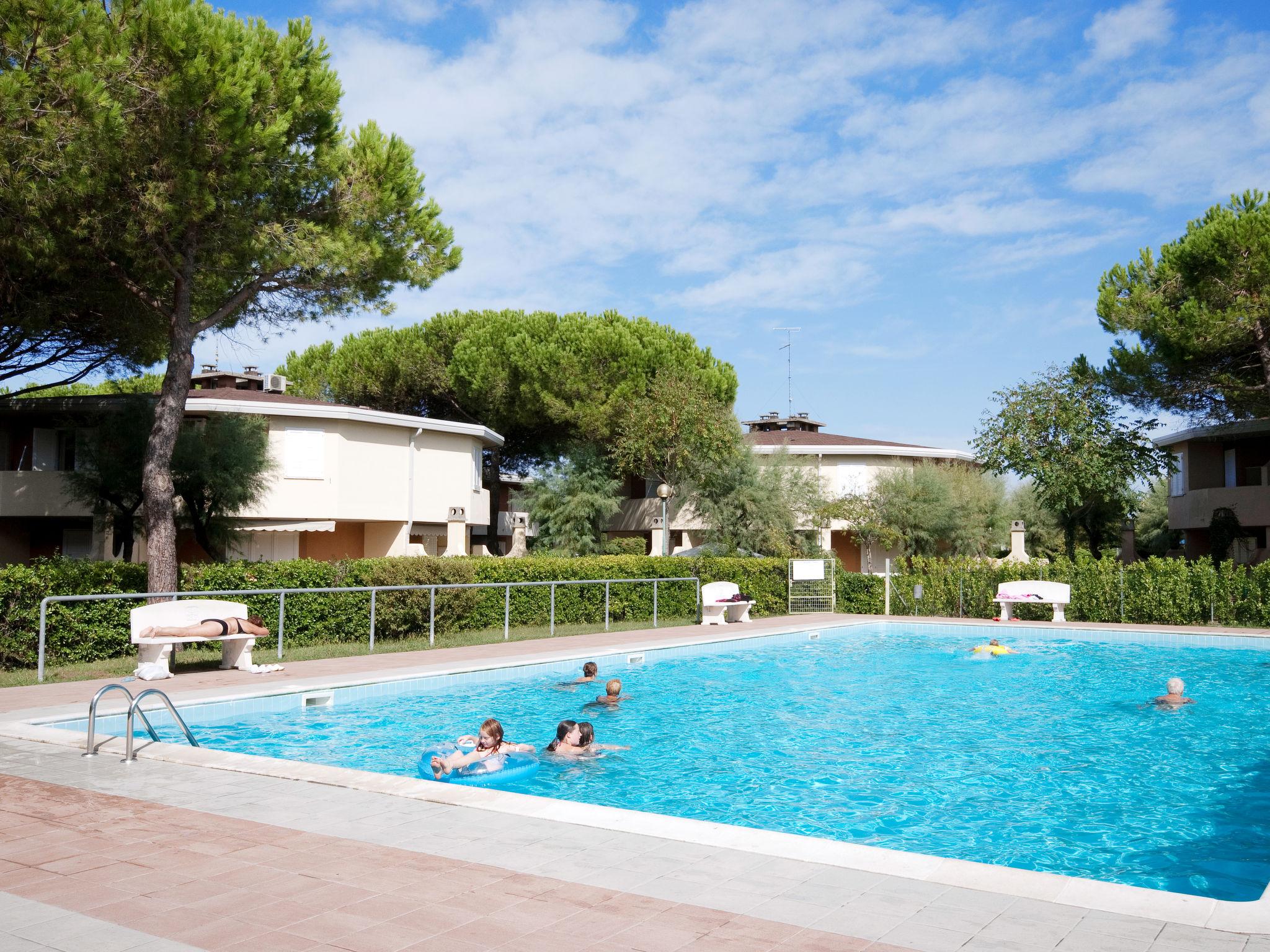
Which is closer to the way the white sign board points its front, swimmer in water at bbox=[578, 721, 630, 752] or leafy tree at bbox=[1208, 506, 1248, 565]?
the swimmer in water

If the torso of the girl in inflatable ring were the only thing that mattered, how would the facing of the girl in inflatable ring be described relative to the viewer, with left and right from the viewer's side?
facing the viewer and to the left of the viewer

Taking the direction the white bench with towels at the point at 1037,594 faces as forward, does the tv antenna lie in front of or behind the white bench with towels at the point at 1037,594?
behind

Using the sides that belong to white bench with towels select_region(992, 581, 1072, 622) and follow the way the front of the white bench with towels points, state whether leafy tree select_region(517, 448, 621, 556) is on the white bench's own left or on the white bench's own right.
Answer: on the white bench's own right

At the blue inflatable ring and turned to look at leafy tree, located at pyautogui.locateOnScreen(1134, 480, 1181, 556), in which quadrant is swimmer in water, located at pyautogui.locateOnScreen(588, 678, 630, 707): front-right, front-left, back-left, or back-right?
front-left

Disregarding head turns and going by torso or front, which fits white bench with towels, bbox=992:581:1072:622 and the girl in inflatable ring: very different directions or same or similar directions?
same or similar directions

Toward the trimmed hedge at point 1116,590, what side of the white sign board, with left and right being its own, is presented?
left

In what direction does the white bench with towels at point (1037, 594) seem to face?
toward the camera

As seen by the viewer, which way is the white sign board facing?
toward the camera
